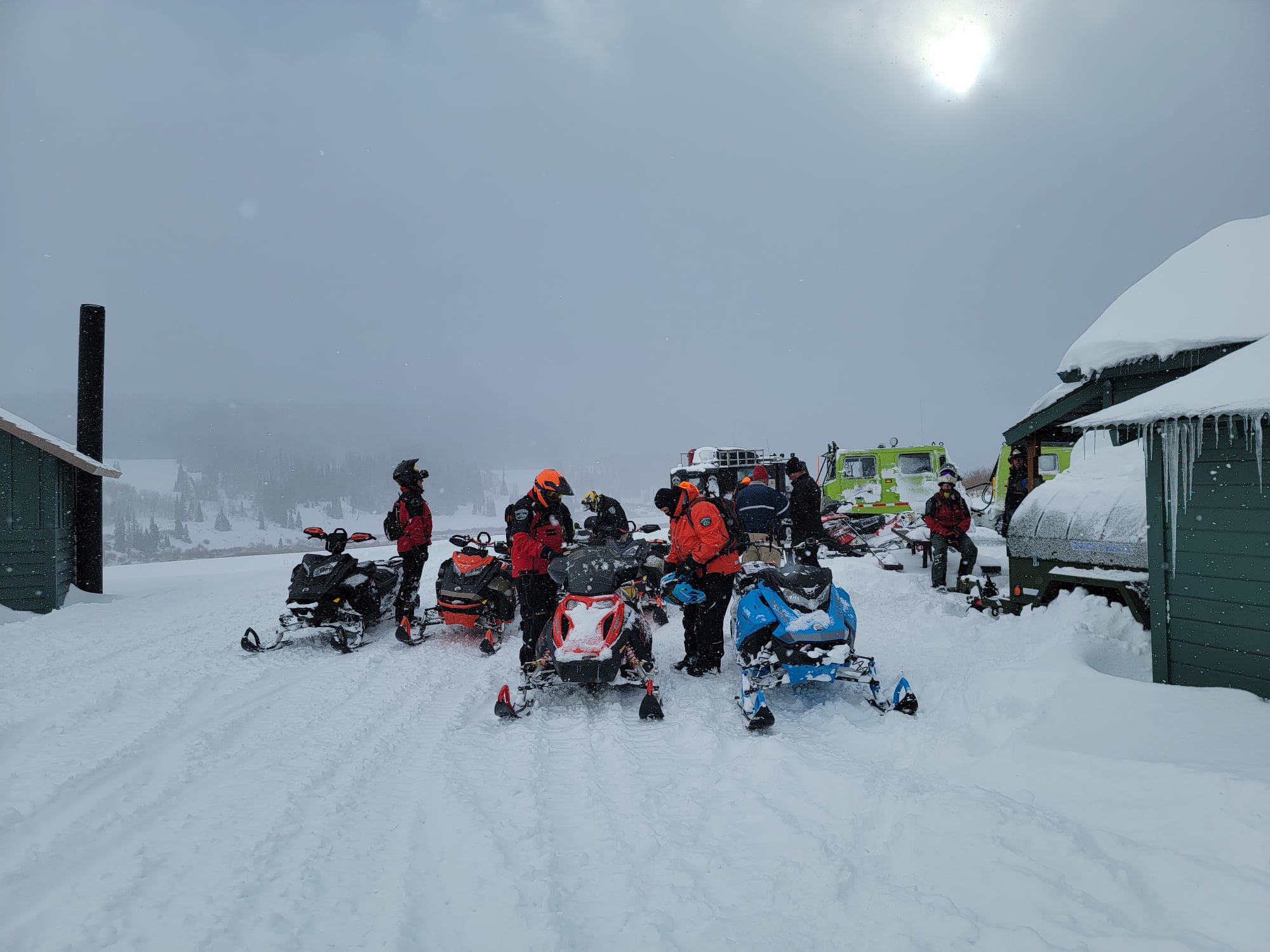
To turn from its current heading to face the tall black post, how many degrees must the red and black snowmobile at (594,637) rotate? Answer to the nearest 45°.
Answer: approximately 135° to its right

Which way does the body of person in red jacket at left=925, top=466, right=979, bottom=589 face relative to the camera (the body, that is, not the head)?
toward the camera

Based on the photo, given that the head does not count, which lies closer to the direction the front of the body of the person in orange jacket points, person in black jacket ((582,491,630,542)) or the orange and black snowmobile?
the orange and black snowmobile

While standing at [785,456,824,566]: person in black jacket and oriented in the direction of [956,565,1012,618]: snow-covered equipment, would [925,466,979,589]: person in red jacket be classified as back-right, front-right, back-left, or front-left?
front-left

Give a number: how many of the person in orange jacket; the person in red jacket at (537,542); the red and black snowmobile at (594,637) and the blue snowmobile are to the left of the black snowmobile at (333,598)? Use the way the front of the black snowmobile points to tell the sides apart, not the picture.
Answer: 4

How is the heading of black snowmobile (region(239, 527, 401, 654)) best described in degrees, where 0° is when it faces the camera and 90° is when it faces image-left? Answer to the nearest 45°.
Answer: approximately 45°

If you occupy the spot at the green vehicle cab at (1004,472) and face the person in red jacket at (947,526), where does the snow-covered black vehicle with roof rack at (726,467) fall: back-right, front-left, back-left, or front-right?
front-right

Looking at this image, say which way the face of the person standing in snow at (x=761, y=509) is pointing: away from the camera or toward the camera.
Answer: away from the camera

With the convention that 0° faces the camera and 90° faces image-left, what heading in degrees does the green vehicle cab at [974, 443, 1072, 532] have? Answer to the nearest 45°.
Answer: approximately 90°

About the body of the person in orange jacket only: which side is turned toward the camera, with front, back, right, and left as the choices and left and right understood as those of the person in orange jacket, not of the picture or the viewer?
left

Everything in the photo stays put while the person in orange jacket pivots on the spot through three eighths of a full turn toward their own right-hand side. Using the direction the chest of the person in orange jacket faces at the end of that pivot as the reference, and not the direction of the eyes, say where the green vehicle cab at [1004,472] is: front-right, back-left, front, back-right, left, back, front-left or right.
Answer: front

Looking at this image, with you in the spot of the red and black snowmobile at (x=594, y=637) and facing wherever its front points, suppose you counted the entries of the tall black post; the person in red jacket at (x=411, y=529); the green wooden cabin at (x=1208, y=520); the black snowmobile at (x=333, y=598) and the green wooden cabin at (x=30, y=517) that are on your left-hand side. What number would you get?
1

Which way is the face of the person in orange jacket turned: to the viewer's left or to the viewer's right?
to the viewer's left

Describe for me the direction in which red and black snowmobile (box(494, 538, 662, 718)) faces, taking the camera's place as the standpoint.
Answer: facing the viewer

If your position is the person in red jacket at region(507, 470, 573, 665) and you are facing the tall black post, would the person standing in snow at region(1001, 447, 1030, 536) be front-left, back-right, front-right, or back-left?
back-right

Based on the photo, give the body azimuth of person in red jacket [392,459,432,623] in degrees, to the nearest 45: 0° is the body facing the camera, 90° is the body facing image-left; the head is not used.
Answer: approximately 270°
